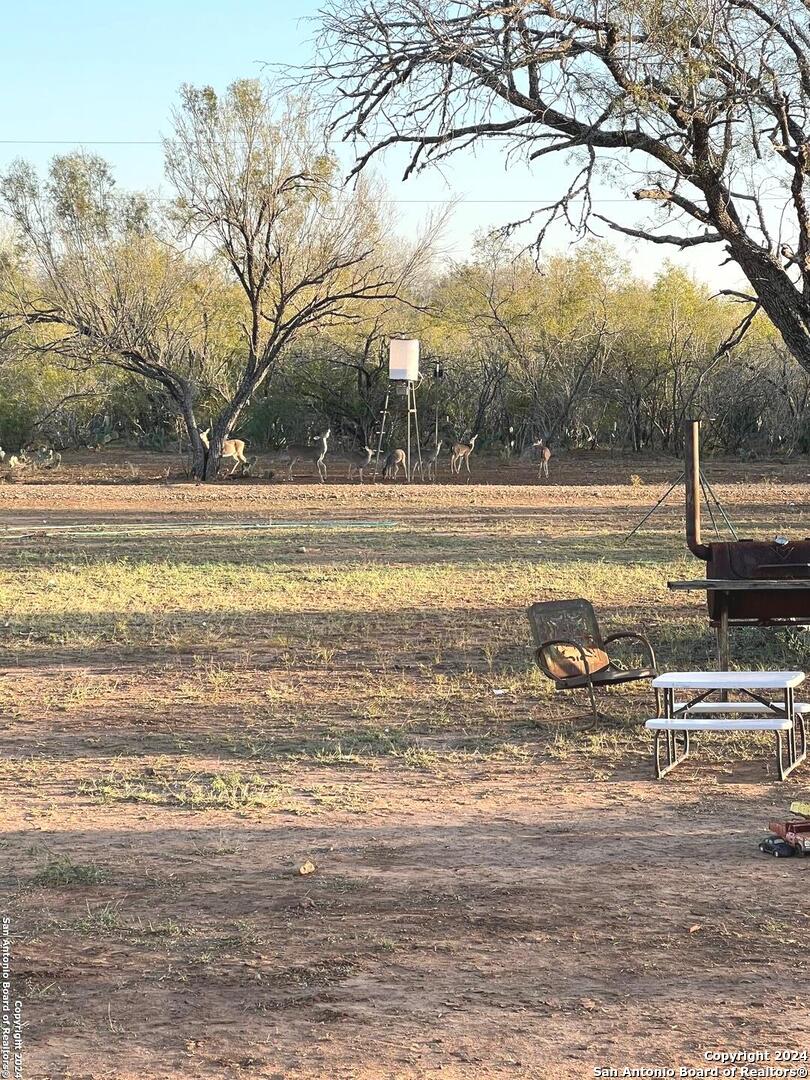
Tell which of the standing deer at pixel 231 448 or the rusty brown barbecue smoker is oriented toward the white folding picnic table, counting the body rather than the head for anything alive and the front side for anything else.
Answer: the rusty brown barbecue smoker

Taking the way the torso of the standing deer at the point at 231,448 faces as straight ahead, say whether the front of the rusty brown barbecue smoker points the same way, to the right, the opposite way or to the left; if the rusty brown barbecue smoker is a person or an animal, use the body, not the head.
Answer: to the left

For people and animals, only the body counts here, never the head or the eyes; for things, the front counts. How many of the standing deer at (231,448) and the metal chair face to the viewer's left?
1

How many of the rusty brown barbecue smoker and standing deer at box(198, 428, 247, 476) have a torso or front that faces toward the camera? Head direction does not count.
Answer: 1

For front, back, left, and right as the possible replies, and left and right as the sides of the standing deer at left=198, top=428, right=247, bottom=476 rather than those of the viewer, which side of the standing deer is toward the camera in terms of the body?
left

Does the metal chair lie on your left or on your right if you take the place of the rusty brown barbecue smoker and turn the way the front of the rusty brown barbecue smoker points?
on your right

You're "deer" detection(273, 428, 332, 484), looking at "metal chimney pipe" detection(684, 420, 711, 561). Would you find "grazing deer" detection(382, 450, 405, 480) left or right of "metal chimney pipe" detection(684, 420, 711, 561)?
left

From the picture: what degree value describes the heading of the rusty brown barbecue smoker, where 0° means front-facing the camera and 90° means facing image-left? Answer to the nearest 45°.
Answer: approximately 0°

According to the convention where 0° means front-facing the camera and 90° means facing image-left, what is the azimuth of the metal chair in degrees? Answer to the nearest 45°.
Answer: approximately 315°

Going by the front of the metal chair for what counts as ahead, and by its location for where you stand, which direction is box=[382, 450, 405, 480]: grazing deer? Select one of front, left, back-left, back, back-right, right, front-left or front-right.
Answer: back-left

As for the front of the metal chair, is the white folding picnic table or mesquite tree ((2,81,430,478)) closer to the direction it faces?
the white folding picnic table

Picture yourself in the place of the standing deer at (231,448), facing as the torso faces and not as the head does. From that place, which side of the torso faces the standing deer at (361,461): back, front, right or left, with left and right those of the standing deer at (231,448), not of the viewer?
back

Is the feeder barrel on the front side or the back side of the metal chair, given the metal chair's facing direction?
on the back side

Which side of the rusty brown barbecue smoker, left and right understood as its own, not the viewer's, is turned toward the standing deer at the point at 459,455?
back
